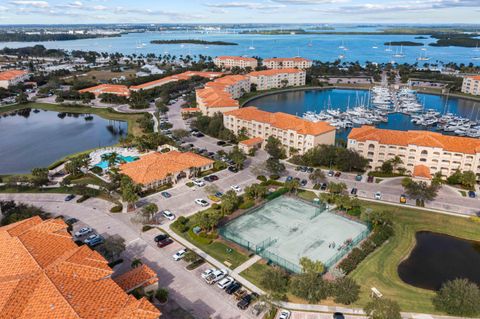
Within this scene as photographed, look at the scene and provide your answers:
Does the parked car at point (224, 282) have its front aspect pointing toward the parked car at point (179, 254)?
no

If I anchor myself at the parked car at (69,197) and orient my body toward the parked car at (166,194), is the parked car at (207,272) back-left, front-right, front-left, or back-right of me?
front-right

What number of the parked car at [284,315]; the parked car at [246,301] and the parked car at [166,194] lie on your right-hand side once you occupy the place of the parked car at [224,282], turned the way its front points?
2

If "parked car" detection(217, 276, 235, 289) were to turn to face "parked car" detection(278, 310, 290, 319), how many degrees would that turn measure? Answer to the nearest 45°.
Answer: approximately 90° to its right

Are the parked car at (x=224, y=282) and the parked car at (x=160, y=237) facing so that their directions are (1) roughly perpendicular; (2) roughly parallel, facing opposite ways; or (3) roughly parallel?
roughly parallel

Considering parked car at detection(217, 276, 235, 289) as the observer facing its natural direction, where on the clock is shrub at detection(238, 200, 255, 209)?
The shrub is roughly at 11 o'clock from the parked car.

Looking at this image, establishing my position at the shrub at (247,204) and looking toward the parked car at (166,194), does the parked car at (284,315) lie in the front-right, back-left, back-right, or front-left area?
back-left

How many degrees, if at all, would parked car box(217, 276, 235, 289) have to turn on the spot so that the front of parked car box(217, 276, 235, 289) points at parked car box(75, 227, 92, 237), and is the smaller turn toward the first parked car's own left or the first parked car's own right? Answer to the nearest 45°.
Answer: approximately 90° to the first parked car's own left

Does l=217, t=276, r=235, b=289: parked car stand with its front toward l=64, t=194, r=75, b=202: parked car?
no

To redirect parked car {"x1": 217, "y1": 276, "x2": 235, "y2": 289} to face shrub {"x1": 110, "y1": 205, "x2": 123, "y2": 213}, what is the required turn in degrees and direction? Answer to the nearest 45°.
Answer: approximately 90° to its left

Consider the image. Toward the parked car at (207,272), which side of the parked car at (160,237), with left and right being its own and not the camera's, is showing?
right

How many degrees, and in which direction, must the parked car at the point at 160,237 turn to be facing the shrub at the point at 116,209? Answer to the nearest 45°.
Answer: approximately 90° to its left

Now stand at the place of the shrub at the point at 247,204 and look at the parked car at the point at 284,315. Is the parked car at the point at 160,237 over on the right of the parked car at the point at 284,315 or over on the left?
right

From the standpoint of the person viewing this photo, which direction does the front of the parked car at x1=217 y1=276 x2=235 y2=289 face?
facing away from the viewer and to the right of the viewer

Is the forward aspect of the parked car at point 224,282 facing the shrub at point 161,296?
no

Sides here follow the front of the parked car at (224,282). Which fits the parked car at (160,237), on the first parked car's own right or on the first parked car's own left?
on the first parked car's own left
